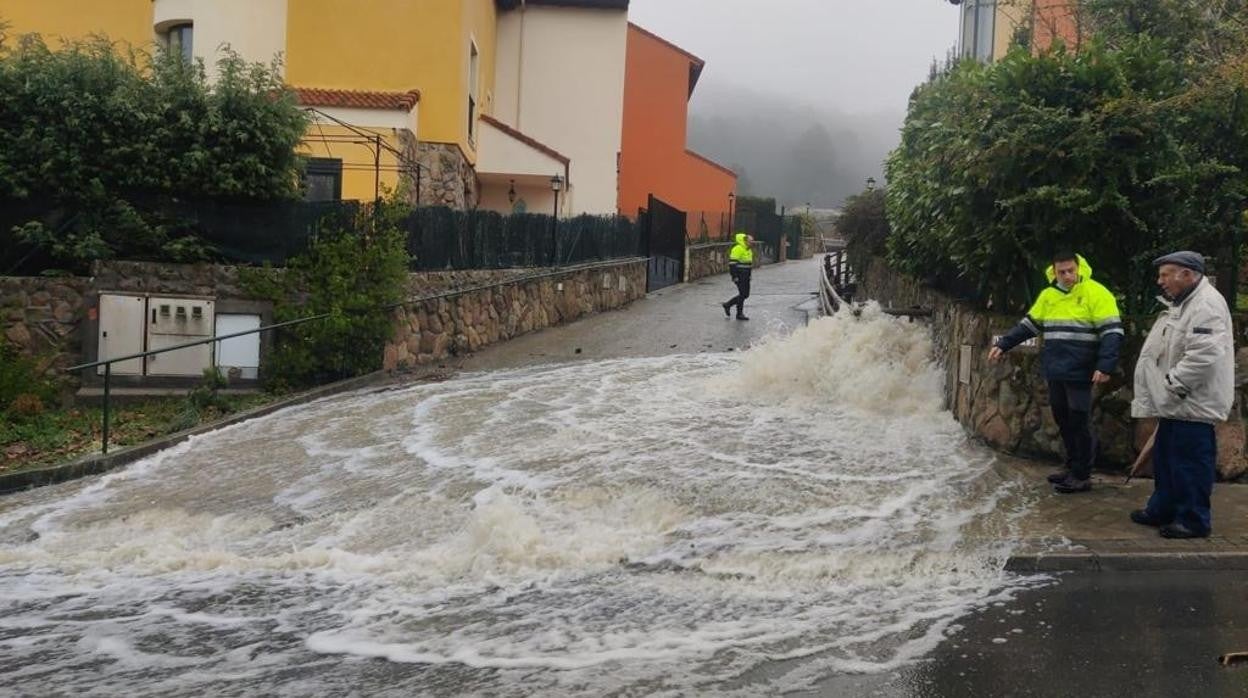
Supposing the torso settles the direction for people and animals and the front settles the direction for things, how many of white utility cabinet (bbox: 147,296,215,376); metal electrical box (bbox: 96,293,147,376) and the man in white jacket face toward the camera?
2

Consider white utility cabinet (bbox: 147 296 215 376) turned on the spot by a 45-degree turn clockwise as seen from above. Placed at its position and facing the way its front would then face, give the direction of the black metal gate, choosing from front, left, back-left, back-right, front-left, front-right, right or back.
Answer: back

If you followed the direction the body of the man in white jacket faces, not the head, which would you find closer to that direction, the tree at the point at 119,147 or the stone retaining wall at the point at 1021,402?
the tree

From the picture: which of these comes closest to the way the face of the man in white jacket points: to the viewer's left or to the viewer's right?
to the viewer's left

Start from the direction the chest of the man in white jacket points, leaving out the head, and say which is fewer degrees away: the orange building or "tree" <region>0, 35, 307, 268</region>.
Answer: the tree

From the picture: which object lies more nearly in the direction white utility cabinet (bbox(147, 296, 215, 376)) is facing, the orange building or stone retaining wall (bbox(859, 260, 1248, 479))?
the stone retaining wall

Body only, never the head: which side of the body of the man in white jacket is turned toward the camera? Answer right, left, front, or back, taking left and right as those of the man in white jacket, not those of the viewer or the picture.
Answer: left

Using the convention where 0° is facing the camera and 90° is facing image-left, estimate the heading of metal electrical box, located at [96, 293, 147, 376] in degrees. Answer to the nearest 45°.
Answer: approximately 0°
